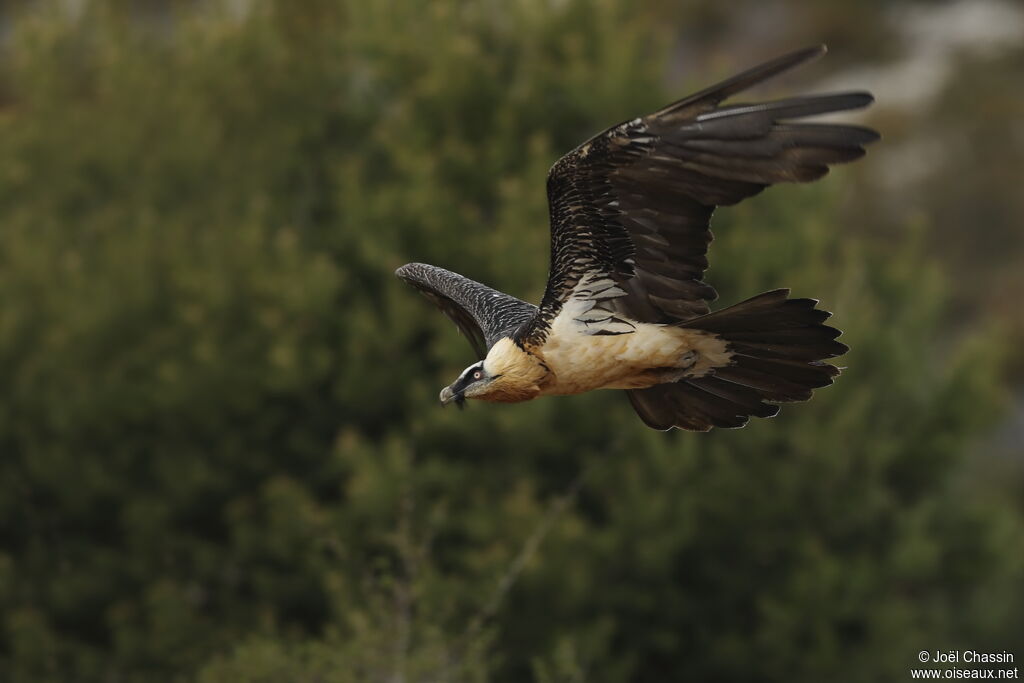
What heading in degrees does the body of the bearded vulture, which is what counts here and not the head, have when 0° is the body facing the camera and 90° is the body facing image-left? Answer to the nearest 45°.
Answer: approximately 90°
